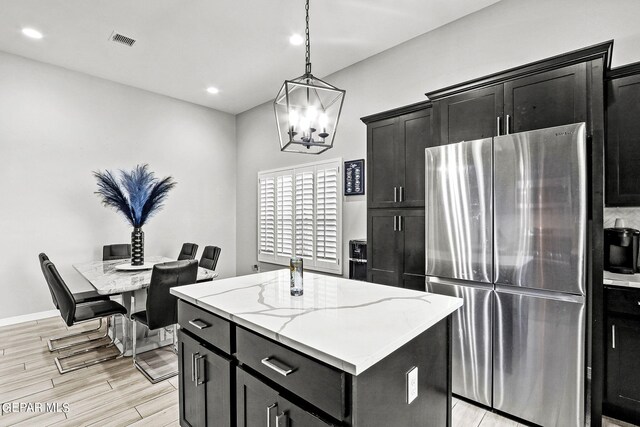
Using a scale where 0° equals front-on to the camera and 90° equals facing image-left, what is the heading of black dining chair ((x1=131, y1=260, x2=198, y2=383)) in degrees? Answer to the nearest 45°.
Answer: approximately 135°

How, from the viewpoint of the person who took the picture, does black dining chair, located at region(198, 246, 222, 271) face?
facing the viewer and to the left of the viewer

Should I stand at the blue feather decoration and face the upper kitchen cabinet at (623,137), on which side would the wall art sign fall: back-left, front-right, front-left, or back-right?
front-left

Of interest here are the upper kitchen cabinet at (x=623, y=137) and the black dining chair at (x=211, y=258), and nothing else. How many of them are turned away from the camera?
0

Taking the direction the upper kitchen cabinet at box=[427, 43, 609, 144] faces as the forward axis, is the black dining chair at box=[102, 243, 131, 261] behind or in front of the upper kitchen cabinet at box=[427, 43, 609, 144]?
in front

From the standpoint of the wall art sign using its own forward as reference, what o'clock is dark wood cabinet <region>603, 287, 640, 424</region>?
The dark wood cabinet is roughly at 9 o'clock from the wall art sign.

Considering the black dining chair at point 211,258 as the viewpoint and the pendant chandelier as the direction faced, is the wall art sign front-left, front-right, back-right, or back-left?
front-left

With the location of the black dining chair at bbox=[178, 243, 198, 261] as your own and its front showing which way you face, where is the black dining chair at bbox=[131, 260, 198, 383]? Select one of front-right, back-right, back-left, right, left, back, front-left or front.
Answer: front-left

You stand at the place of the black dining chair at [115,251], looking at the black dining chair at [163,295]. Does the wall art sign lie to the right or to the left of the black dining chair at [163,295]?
left

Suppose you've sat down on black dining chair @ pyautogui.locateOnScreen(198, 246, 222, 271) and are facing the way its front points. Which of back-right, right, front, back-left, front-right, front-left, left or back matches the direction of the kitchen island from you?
front-left

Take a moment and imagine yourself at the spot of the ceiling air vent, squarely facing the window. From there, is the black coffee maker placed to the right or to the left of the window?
right

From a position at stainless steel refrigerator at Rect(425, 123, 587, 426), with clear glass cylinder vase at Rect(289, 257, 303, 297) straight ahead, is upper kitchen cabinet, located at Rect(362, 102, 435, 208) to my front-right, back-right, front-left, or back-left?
front-right

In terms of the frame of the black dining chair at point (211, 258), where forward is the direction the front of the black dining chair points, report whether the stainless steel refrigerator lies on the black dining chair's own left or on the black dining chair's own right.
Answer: on the black dining chair's own left

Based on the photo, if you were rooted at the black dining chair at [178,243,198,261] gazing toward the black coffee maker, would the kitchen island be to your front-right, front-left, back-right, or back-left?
front-right
